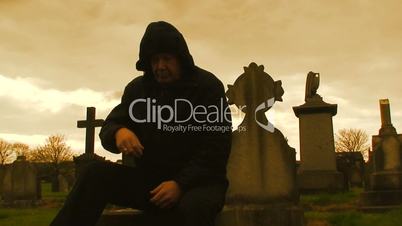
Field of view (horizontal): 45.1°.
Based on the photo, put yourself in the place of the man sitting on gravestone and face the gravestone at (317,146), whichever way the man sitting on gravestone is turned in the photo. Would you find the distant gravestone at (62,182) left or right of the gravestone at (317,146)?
left

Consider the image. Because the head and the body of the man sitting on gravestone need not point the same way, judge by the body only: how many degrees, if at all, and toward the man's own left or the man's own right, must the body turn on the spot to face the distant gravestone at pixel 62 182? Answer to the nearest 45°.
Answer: approximately 135° to the man's own right

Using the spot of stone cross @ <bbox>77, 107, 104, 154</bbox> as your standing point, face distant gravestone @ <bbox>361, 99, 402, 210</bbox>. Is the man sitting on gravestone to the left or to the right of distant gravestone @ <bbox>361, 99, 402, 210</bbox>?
right

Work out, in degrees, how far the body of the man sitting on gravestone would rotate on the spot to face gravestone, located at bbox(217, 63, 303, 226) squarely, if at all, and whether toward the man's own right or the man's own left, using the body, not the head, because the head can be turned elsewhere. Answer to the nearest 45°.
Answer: approximately 180°

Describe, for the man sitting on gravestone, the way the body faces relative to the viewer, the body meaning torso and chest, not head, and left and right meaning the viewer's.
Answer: facing the viewer and to the left of the viewer

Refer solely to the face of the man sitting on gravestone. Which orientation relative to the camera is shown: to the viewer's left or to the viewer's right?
to the viewer's left

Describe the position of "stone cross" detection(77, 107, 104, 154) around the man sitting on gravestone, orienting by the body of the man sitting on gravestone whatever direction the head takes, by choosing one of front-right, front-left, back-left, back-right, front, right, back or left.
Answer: back-right

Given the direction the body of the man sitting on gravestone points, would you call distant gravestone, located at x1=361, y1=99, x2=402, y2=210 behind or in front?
behind
